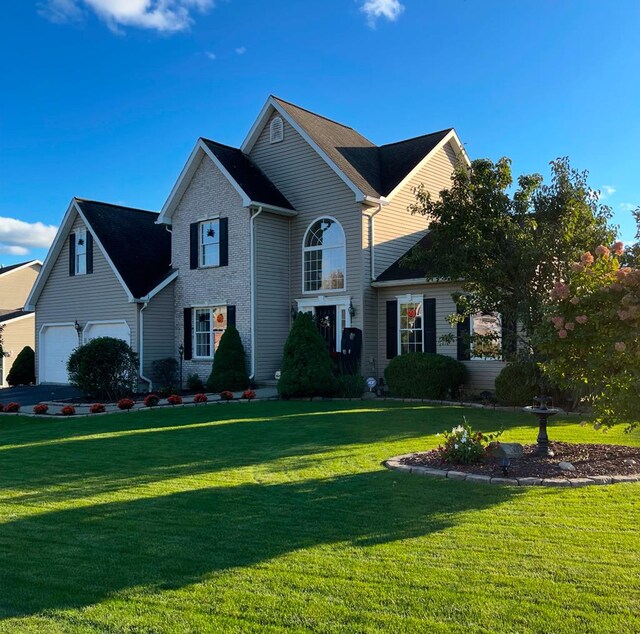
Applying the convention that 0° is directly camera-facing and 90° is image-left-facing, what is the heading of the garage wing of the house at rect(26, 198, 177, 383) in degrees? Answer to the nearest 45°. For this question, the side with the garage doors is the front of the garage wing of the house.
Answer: approximately 45°

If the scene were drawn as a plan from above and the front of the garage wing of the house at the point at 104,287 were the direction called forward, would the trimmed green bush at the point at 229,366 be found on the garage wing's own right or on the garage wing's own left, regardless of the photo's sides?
on the garage wing's own left

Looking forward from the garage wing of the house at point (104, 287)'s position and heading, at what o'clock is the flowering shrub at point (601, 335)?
The flowering shrub is roughly at 10 o'clock from the garage wing of the house.

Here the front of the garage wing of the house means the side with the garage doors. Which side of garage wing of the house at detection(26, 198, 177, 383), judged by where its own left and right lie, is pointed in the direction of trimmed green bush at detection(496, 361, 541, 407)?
left
